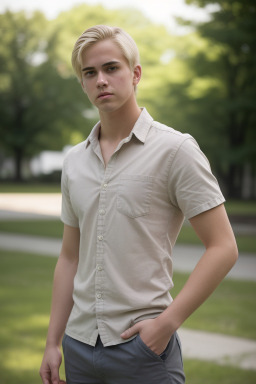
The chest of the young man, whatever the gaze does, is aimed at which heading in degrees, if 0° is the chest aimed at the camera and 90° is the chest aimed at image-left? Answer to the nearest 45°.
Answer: approximately 45°
